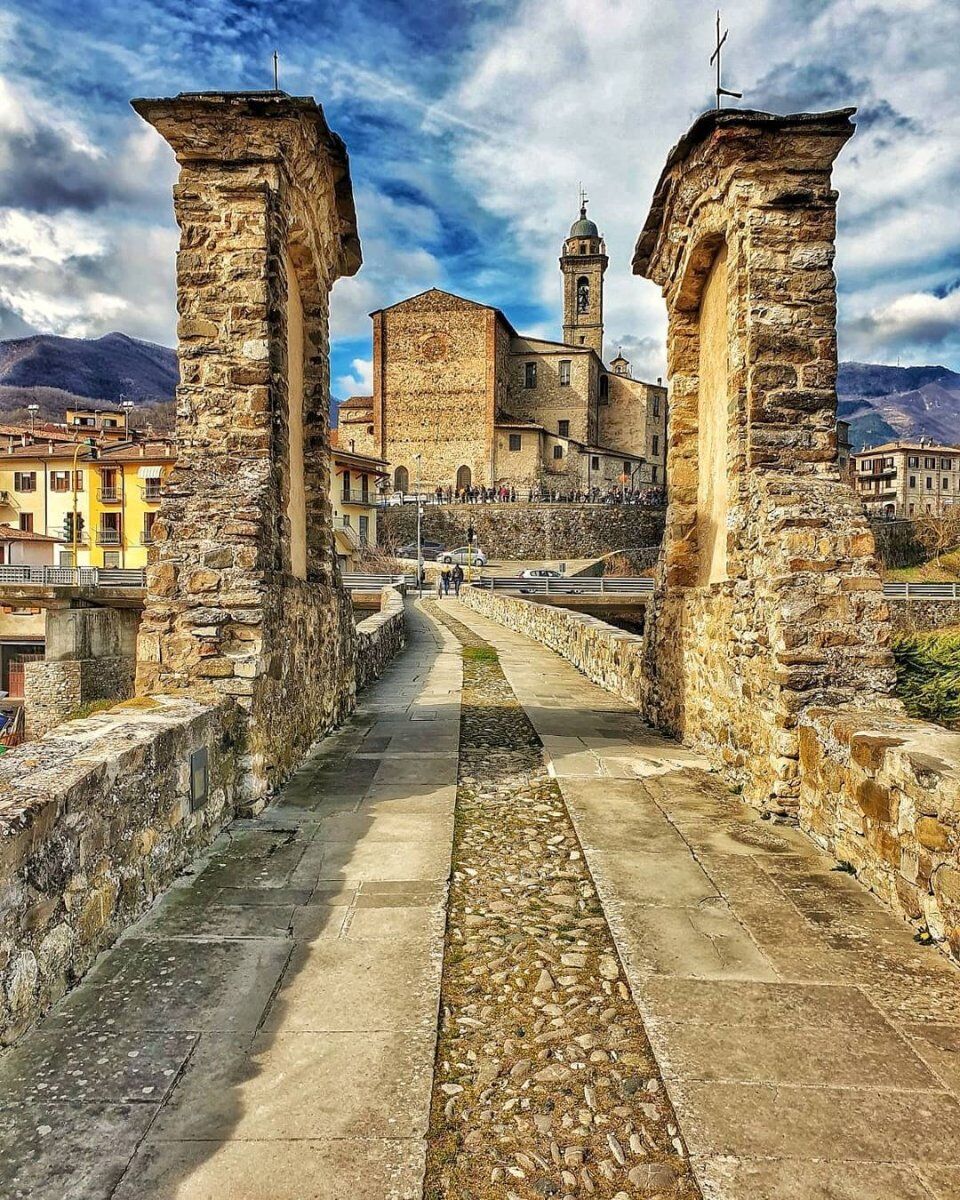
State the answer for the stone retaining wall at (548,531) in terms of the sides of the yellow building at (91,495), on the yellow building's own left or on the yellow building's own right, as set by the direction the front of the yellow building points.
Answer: on the yellow building's own left

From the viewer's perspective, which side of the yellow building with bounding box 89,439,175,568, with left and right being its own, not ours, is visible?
front

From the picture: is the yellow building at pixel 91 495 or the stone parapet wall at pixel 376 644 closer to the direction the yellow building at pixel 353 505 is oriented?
the stone parapet wall

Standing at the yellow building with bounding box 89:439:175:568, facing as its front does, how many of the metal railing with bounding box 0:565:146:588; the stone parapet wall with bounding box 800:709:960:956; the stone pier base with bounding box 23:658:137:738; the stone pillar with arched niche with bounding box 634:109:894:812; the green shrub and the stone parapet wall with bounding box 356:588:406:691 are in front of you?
6

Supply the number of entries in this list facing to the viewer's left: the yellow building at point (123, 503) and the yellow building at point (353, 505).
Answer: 0

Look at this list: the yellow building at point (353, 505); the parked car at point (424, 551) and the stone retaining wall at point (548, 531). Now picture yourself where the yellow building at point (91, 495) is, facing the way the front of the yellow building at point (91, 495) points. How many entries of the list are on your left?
3

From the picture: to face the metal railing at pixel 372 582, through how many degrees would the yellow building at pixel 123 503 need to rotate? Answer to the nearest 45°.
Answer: approximately 45° to its left

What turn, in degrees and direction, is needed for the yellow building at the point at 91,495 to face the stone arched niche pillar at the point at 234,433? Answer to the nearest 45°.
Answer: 0° — it already faces it

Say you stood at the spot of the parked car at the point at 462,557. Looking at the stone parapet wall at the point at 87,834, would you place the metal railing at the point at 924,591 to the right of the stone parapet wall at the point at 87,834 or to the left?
left

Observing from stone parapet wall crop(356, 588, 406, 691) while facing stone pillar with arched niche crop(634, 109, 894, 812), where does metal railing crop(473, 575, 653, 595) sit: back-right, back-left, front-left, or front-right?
back-left

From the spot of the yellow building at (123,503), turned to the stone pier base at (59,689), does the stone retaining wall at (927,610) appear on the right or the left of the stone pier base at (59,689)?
left

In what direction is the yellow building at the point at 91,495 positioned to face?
toward the camera

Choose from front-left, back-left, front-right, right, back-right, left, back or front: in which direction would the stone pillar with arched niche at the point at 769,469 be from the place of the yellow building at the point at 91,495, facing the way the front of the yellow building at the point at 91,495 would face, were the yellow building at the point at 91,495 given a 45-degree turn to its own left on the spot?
front-right

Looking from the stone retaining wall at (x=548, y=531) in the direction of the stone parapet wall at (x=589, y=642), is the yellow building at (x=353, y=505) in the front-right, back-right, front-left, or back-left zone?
front-right

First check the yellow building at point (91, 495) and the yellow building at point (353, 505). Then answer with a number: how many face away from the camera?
0
